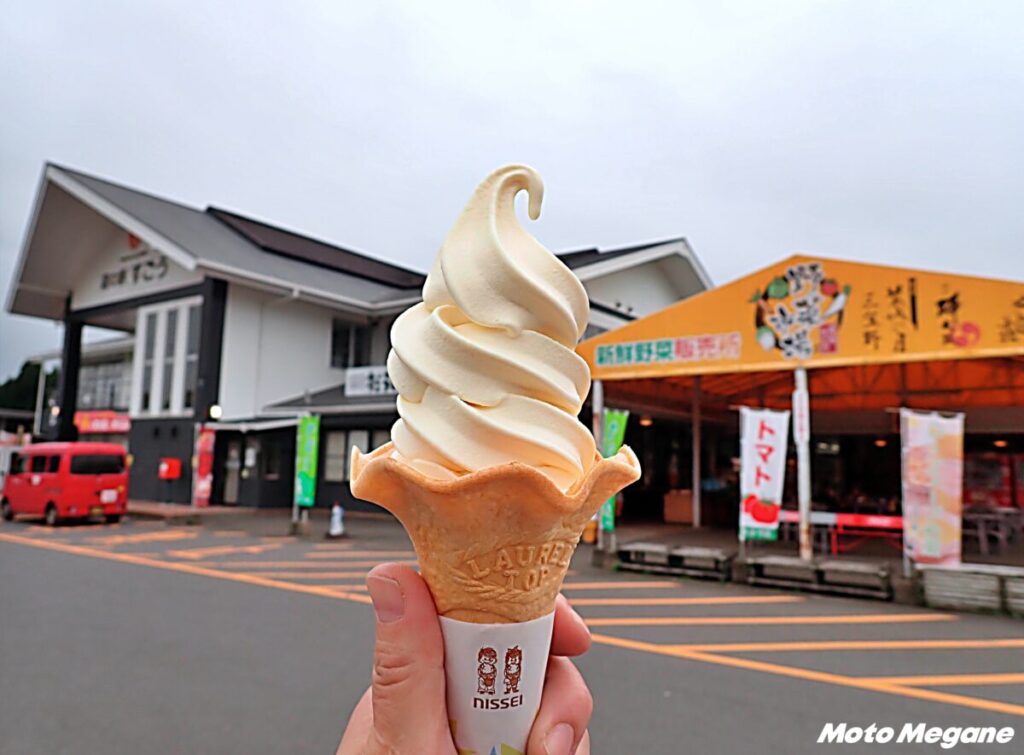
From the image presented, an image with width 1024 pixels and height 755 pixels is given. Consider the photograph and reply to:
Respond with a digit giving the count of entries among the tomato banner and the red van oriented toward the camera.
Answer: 1

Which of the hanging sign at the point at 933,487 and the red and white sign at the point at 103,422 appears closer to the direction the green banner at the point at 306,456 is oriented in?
the hanging sign

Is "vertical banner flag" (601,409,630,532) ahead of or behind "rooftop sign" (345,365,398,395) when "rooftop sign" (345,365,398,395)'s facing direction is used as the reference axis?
ahead

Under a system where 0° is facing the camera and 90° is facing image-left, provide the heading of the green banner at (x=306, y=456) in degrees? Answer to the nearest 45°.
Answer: approximately 0°

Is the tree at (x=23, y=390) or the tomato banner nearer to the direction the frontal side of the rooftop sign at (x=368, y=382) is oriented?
the tomato banner

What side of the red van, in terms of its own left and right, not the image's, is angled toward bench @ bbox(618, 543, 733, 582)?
back

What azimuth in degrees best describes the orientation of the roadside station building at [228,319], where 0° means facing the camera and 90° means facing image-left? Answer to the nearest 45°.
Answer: approximately 45°

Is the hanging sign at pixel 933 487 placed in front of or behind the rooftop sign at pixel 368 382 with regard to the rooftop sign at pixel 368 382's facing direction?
in front

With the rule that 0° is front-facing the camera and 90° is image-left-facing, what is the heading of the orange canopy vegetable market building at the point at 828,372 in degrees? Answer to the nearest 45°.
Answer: approximately 0°

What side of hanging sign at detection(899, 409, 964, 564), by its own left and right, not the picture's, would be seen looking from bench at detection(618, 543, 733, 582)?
right
